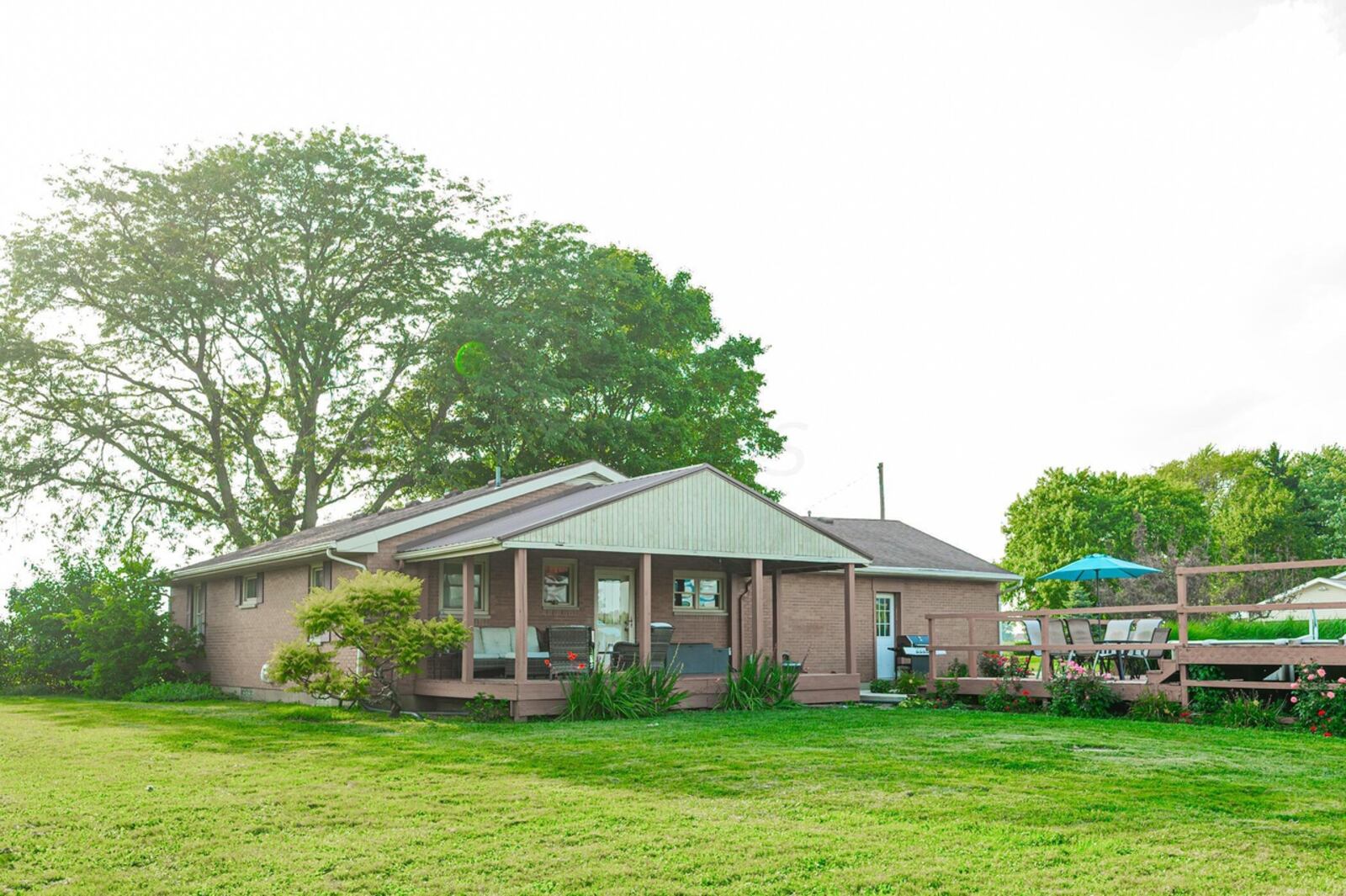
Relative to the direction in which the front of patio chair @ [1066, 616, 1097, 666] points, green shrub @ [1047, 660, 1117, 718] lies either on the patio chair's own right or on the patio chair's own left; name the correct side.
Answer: on the patio chair's own right

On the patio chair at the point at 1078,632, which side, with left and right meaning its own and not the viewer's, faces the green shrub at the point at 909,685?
left

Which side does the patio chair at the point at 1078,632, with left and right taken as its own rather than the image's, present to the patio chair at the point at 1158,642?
right

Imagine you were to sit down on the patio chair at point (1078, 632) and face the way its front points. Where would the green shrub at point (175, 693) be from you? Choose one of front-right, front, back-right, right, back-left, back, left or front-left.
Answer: back-left

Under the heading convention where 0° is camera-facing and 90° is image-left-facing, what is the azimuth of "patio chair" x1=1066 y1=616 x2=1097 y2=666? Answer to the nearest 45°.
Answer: approximately 225°

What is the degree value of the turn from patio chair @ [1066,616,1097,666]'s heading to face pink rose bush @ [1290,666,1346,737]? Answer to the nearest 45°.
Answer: approximately 90° to its right

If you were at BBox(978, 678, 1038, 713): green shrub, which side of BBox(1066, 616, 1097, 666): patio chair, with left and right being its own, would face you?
back

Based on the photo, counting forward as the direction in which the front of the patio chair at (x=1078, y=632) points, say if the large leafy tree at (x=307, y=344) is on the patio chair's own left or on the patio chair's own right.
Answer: on the patio chair's own left
